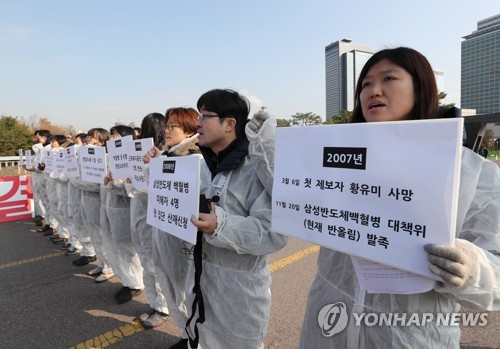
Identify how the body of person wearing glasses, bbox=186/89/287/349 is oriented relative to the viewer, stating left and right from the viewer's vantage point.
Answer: facing to the left of the viewer

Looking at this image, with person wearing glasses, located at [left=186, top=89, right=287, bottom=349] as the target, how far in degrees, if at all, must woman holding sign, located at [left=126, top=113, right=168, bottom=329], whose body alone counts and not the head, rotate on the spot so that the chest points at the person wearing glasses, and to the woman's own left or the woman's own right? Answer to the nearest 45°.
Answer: approximately 90° to the woman's own left

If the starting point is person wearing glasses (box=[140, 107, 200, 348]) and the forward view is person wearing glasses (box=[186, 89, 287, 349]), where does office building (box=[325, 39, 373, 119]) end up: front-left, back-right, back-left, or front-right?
back-left

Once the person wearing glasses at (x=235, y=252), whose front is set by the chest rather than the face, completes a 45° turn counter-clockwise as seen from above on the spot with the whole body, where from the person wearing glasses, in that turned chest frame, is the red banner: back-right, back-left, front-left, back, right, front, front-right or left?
right

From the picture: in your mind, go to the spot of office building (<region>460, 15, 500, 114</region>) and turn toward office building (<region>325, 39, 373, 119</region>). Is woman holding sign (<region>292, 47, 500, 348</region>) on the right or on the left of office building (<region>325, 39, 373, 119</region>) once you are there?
left

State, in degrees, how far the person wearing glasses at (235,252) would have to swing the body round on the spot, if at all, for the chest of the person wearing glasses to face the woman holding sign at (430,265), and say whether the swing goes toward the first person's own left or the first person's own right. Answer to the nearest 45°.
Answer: approximately 135° to the first person's own left

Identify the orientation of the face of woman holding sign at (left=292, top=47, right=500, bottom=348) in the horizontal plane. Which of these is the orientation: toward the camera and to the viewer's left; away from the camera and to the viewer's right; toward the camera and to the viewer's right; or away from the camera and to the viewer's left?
toward the camera and to the viewer's left

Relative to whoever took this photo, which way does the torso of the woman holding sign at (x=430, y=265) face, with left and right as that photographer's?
facing the viewer and to the left of the viewer

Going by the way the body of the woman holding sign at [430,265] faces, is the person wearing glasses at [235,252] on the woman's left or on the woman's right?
on the woman's right
